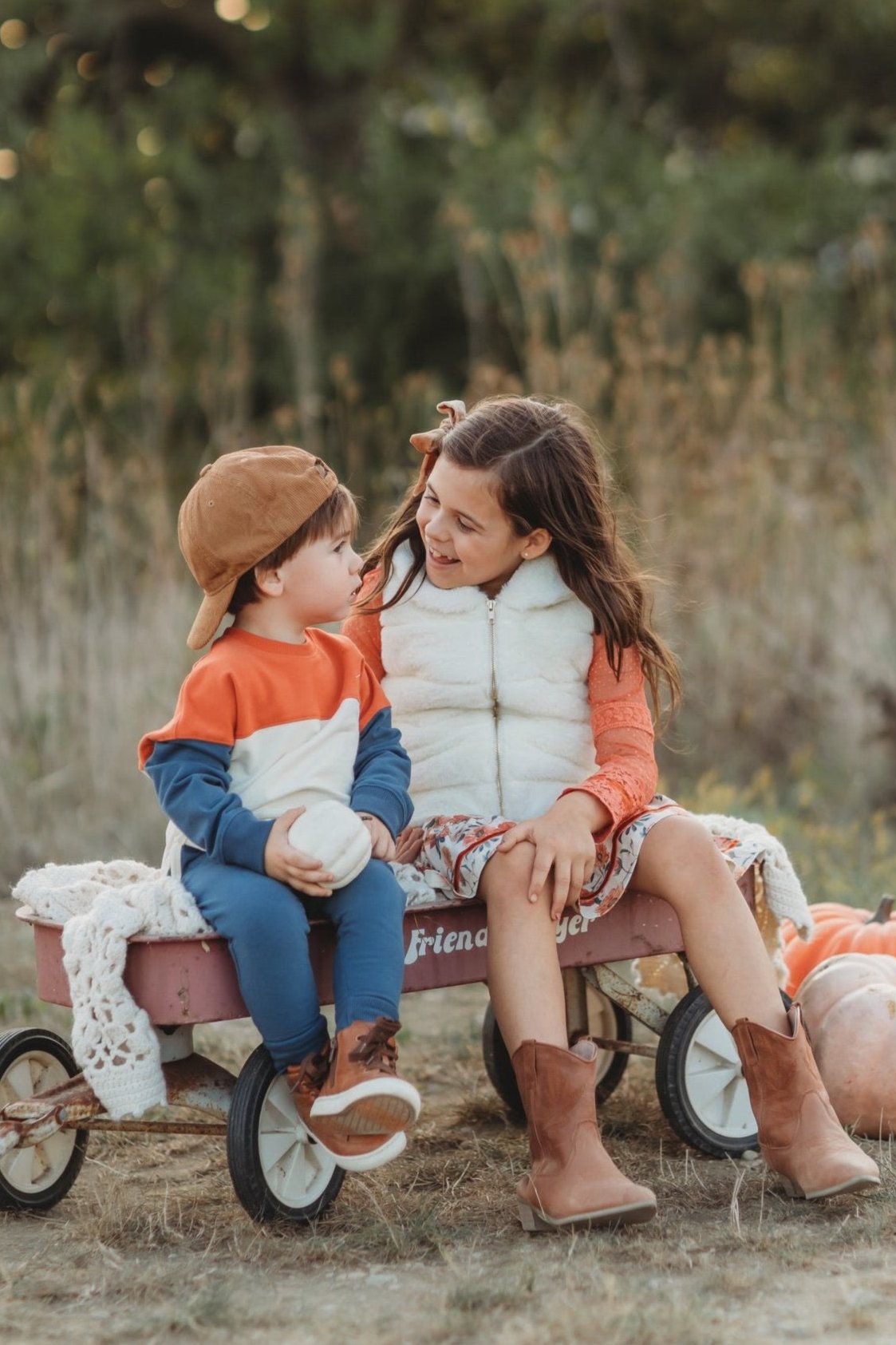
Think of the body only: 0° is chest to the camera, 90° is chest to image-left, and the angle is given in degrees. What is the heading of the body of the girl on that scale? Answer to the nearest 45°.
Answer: approximately 0°

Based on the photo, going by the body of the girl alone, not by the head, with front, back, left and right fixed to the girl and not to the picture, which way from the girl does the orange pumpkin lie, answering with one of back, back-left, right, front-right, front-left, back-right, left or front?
back-left

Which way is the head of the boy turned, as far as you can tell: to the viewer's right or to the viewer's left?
to the viewer's right

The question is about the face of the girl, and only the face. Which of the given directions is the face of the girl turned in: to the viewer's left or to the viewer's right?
to the viewer's left

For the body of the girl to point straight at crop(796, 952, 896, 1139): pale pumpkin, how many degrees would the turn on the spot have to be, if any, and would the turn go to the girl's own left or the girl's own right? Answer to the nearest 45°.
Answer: approximately 90° to the girl's own left
